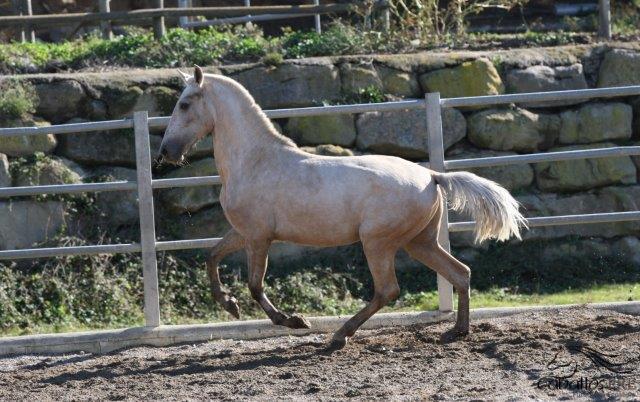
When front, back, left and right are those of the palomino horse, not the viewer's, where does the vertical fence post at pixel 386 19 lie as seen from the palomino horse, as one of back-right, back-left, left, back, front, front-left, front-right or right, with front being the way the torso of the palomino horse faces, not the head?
right

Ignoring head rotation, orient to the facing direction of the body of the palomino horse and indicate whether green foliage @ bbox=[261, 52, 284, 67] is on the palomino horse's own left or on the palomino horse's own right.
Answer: on the palomino horse's own right

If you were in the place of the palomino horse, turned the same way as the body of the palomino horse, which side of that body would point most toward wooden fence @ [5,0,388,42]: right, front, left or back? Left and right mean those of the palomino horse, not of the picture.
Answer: right

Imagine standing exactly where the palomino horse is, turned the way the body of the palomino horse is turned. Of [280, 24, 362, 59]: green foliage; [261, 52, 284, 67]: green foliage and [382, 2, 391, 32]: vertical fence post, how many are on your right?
3

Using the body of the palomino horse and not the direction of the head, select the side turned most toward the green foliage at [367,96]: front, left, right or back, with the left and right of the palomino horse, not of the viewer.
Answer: right

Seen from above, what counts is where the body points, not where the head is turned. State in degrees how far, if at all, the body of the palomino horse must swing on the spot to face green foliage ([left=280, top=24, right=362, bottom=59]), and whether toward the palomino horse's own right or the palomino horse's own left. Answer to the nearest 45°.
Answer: approximately 90° to the palomino horse's own right

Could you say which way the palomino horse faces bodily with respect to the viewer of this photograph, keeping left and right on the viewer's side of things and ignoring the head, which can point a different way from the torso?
facing to the left of the viewer
